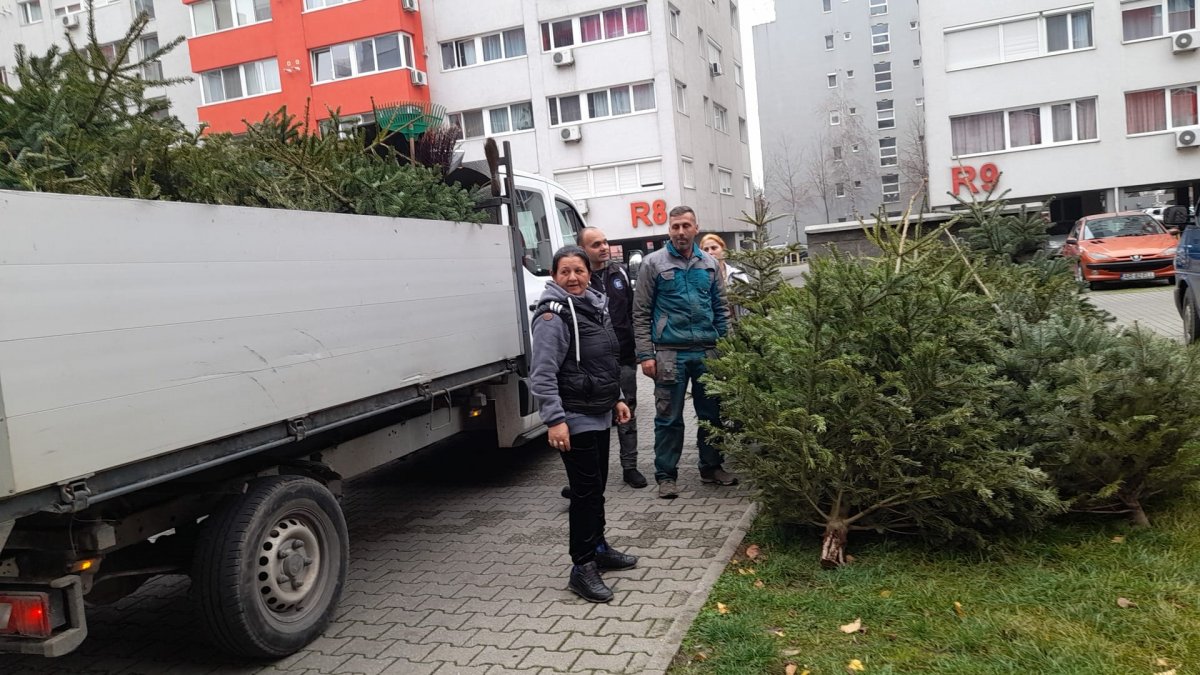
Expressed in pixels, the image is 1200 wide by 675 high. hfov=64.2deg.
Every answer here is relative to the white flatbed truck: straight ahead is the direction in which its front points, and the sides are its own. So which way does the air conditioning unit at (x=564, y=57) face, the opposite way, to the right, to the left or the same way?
the opposite way

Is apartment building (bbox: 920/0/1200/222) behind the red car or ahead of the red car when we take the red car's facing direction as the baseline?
behind

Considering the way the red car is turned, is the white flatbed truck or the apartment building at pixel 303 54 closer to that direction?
the white flatbed truck

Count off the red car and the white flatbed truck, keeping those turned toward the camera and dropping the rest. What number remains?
1

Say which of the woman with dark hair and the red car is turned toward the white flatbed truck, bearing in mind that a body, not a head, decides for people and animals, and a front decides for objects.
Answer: the red car

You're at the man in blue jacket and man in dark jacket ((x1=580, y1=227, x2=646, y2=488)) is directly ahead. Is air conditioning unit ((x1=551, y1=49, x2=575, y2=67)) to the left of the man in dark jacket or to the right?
right

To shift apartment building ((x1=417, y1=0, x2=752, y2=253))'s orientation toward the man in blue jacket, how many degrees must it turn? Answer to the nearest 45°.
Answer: approximately 45° to its left

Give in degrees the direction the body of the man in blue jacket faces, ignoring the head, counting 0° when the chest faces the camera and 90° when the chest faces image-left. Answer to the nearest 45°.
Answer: approximately 0°

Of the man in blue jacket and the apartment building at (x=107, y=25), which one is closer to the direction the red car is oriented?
the man in blue jacket

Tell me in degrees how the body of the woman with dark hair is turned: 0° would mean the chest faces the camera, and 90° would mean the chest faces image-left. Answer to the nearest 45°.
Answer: approximately 315°

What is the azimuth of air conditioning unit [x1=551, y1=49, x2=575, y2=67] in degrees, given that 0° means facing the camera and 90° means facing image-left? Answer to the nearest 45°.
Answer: approximately 45°
